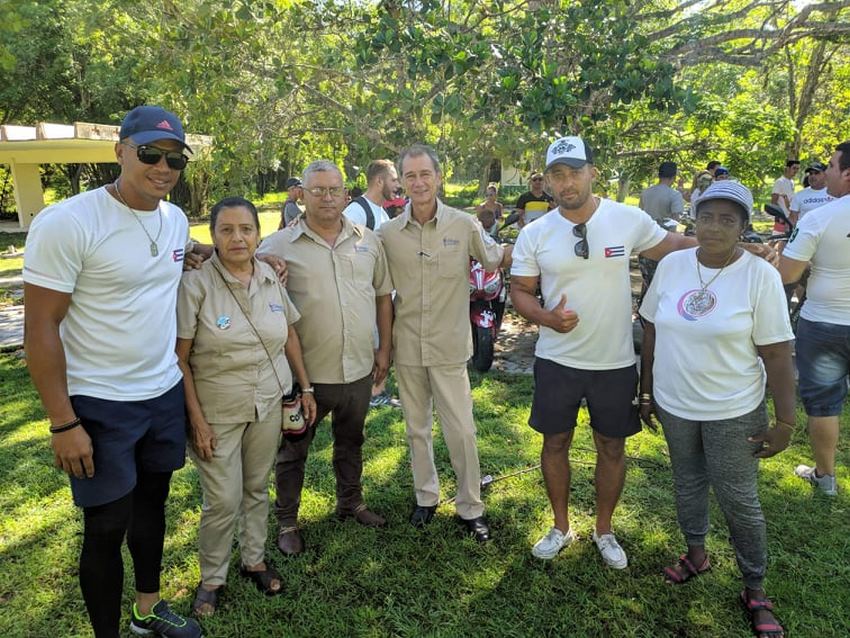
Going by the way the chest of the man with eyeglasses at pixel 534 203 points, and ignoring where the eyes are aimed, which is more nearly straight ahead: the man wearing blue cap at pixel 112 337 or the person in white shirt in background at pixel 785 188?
the man wearing blue cap

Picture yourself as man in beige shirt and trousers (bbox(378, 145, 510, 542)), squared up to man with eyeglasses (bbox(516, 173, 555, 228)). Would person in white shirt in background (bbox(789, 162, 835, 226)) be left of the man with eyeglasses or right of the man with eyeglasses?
right

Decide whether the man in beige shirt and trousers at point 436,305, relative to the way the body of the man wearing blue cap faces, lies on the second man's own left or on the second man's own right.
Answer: on the second man's own left

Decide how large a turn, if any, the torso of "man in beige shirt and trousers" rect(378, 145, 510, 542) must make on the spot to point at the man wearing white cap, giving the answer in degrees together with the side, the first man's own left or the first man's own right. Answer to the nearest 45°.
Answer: approximately 45° to the first man's own left

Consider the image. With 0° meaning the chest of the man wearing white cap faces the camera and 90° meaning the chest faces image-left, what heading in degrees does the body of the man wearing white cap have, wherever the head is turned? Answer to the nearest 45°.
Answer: approximately 0°
